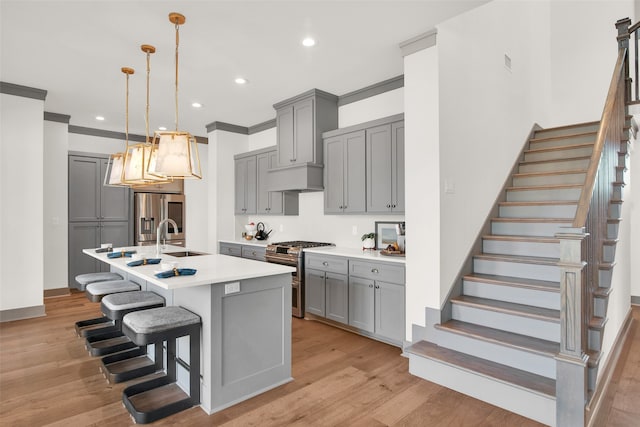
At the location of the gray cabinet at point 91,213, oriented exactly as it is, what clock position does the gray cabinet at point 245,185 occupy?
the gray cabinet at point 245,185 is roughly at 10 o'clock from the gray cabinet at point 91,213.

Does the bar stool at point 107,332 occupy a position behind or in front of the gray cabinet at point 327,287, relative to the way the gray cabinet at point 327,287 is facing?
in front

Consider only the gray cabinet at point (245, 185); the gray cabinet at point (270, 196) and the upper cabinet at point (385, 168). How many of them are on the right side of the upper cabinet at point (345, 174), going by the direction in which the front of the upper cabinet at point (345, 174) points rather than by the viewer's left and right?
2

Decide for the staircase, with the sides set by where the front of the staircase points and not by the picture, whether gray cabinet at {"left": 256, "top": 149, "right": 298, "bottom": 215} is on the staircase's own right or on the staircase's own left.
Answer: on the staircase's own right

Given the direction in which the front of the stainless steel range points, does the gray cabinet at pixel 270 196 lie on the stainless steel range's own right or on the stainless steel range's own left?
on the stainless steel range's own right

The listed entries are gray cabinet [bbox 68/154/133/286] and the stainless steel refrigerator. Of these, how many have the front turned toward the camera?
2

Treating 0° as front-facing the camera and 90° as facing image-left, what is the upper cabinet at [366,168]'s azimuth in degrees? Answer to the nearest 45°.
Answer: approximately 45°

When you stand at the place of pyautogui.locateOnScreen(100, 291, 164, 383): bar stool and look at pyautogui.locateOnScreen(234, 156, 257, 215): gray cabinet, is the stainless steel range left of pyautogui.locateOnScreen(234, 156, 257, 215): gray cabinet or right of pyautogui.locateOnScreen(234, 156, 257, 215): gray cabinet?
right

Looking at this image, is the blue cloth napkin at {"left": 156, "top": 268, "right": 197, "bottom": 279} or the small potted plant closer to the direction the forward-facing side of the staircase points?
the blue cloth napkin

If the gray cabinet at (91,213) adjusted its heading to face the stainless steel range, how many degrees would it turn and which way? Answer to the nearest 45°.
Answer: approximately 45° to its left

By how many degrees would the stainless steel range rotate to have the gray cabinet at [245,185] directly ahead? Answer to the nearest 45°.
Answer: approximately 90° to its right
